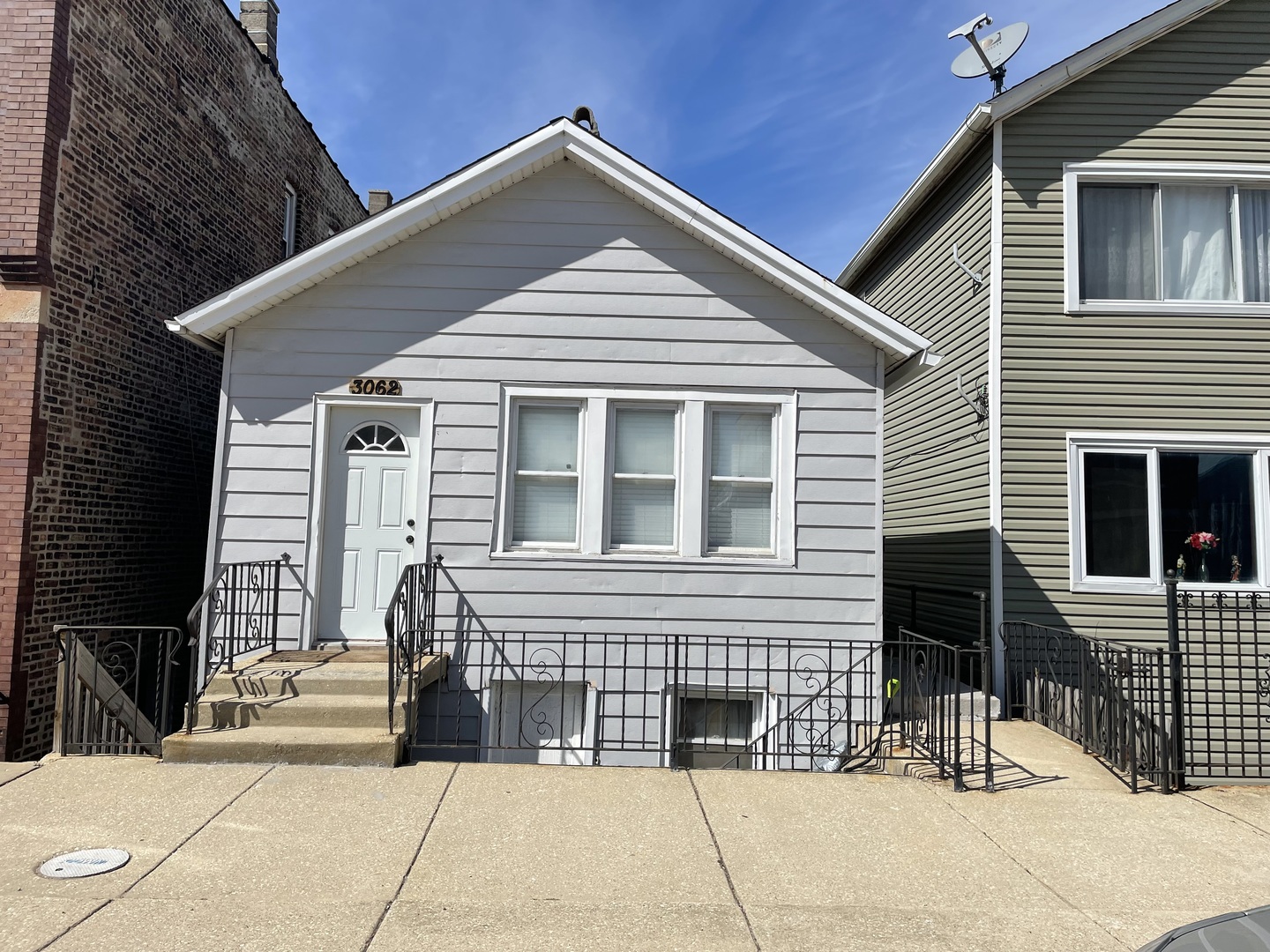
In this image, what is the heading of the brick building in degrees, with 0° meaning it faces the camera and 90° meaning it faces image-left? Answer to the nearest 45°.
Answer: approximately 45°

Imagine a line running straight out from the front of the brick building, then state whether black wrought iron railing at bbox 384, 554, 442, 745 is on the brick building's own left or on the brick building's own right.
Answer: on the brick building's own left

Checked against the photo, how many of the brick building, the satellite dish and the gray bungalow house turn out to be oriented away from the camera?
0

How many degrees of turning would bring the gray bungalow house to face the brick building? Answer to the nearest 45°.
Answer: approximately 90° to its right

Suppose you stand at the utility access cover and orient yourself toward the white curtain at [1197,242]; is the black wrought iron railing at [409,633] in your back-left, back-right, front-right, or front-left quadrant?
front-left

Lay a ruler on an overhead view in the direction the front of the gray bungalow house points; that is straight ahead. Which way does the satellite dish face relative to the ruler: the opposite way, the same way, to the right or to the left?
to the right

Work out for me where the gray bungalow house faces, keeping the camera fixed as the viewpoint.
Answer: facing the viewer

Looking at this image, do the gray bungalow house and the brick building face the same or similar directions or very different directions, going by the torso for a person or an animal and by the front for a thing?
same or similar directions

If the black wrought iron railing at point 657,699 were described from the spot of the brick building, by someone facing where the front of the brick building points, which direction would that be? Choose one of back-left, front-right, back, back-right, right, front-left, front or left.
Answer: left

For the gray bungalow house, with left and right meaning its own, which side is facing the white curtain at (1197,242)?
left

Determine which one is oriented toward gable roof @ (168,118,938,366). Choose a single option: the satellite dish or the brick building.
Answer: the satellite dish

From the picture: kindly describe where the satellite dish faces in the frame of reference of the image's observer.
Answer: facing the viewer and to the left of the viewer
